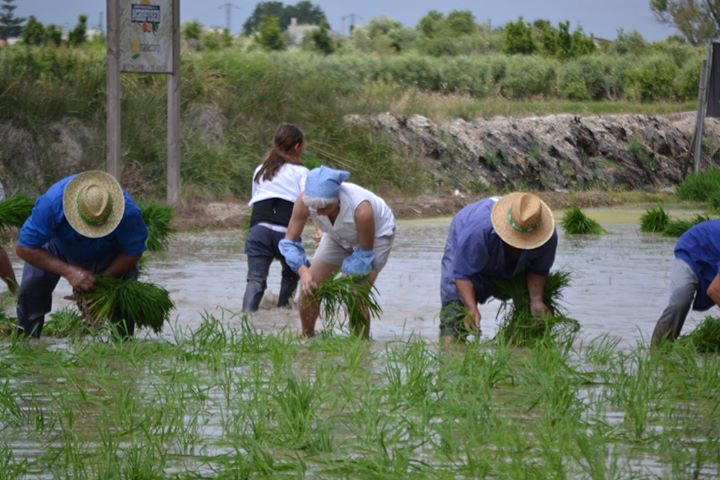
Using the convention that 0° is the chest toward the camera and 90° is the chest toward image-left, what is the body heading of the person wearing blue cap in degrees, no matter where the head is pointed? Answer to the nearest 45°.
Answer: approximately 45°

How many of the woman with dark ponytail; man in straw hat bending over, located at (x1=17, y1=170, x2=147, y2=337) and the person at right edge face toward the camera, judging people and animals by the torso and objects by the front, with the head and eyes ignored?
1

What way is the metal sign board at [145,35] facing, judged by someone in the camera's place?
facing the viewer

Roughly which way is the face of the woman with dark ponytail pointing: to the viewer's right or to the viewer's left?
to the viewer's right

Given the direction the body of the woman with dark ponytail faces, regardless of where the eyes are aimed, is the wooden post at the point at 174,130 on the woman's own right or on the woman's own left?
on the woman's own left

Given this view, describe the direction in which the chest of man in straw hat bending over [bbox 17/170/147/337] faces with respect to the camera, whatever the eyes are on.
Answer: toward the camera

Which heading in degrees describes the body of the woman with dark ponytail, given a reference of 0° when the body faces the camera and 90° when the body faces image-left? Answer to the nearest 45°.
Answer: approximately 225°
